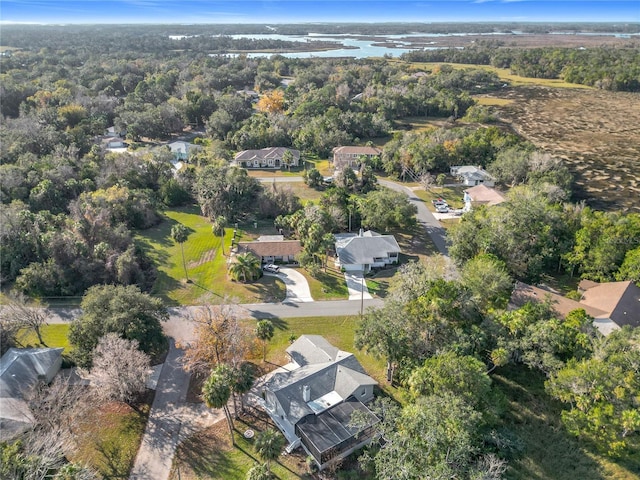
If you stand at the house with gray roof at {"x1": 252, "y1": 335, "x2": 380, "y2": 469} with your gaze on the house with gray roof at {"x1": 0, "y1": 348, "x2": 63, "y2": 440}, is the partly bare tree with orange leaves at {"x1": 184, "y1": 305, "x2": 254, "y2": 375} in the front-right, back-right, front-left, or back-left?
front-right

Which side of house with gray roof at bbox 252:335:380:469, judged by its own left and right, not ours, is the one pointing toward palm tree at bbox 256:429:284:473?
left

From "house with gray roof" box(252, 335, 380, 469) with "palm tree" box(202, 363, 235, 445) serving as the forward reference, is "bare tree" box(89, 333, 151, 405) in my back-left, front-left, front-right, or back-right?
front-right

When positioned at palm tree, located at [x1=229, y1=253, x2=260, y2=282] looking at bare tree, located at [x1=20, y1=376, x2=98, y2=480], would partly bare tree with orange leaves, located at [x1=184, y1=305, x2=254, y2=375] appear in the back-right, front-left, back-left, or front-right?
front-left

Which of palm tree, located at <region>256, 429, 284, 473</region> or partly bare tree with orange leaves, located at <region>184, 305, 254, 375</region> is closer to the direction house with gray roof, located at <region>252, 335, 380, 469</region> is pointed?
the partly bare tree with orange leaves

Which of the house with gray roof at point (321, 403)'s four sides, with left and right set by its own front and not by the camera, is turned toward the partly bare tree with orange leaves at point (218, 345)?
front

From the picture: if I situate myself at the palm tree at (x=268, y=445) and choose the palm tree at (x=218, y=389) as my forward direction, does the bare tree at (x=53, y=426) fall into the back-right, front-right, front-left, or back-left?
front-left

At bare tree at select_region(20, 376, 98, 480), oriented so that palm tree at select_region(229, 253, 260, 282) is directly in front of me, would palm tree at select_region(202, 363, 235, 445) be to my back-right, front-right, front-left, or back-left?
front-right

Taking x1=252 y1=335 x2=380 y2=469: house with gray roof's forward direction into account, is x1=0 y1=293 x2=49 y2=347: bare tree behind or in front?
in front

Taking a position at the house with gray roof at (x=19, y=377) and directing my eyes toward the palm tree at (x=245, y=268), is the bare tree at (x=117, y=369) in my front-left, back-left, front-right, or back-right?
front-right

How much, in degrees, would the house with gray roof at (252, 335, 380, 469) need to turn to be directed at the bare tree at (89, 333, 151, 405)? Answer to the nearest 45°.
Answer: approximately 45° to its left

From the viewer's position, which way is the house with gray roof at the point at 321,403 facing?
facing away from the viewer and to the left of the viewer

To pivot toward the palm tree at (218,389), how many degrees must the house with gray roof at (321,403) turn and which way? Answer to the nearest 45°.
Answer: approximately 45° to its left

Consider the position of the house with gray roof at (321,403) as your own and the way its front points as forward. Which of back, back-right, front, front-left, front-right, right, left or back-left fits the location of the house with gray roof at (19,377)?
front-left

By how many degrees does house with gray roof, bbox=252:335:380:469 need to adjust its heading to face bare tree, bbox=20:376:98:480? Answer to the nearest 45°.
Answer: approximately 45° to its left

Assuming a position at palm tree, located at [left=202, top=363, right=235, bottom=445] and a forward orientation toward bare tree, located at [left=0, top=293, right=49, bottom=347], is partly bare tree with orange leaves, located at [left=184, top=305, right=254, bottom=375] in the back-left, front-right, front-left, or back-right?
front-right
